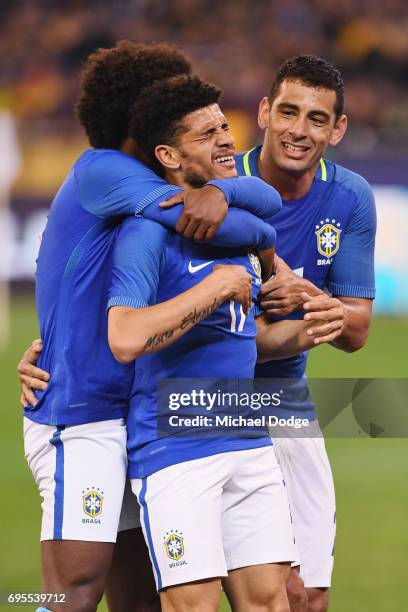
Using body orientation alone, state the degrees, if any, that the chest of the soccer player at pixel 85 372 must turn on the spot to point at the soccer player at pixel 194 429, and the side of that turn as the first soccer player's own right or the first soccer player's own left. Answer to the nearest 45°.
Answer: approximately 45° to the first soccer player's own right

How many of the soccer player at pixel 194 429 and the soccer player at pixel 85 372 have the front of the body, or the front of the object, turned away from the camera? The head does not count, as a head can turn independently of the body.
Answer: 0

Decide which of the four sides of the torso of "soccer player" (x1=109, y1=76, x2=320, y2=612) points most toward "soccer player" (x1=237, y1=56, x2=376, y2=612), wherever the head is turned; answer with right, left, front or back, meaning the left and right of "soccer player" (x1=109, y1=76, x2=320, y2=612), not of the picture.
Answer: left

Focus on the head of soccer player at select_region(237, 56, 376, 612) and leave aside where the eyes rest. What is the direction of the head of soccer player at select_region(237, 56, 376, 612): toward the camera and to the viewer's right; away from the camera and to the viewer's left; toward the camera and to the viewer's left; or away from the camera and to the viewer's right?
toward the camera and to the viewer's left

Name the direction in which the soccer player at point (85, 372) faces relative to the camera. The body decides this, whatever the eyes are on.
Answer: to the viewer's right

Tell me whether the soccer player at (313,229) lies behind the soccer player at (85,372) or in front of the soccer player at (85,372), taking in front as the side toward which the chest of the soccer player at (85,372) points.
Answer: in front
